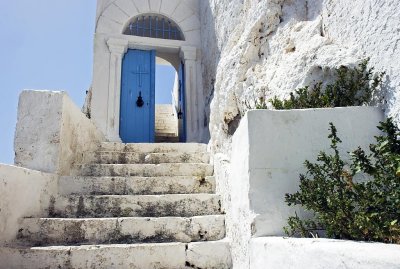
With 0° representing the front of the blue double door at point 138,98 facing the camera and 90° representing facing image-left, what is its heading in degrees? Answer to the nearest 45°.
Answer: approximately 0°

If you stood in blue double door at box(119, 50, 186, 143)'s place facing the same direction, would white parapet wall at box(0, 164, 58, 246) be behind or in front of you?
in front

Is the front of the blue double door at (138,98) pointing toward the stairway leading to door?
yes

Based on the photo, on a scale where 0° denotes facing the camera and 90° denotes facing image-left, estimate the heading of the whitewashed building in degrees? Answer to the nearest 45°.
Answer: approximately 0°
